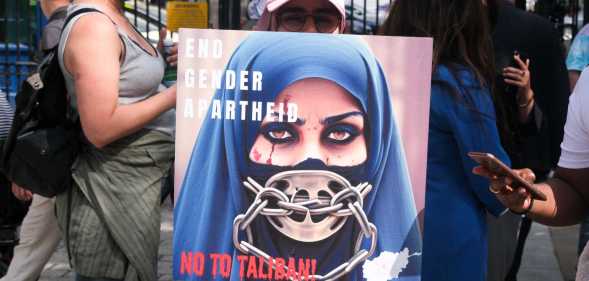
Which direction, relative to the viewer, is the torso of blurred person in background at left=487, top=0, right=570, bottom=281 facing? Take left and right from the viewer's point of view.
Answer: facing the viewer and to the left of the viewer
